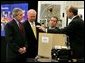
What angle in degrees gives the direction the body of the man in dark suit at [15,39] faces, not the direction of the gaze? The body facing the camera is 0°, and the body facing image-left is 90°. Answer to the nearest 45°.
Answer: approximately 315°

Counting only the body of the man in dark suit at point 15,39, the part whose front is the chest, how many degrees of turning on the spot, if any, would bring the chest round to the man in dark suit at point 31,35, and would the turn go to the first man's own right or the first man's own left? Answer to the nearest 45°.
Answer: approximately 90° to the first man's own left

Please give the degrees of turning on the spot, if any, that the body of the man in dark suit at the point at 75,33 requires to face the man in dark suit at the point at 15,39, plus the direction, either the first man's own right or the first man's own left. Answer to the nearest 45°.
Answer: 0° — they already face them

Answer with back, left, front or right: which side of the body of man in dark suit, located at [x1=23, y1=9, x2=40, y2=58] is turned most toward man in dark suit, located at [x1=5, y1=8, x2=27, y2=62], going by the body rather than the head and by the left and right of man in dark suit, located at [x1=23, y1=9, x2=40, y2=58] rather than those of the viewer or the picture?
right

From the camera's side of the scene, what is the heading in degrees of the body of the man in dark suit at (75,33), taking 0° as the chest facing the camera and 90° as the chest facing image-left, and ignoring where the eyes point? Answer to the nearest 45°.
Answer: approximately 90°
